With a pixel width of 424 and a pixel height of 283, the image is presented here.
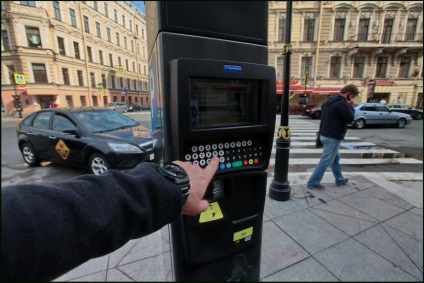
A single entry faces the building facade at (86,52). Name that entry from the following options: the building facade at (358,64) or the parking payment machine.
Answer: the building facade at (358,64)

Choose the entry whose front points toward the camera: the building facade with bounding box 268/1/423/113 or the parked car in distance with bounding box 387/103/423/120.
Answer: the building facade

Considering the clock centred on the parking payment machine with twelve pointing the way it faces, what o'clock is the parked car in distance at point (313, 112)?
The parked car in distance is roughly at 7 o'clock from the parking payment machine.

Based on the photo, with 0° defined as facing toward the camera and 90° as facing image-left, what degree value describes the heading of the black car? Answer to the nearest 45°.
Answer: approximately 315°

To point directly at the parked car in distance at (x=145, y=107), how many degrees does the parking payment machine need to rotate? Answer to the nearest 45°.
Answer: approximately 135° to its right

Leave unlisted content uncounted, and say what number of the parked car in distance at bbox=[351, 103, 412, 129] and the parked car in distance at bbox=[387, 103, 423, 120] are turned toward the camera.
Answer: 0

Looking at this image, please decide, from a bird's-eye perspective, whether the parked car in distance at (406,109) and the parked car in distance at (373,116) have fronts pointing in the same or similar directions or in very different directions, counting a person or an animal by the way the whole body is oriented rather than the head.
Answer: same or similar directions

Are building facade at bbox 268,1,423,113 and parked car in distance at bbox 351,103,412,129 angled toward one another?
no

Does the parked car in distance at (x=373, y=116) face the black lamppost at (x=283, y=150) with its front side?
no

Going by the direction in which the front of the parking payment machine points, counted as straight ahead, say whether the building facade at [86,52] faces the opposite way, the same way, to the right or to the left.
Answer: to the left

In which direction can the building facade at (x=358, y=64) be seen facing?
toward the camera

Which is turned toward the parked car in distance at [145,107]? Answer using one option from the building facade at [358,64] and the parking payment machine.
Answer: the building facade

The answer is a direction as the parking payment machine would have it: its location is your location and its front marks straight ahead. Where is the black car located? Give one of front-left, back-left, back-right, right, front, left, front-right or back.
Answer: back-right

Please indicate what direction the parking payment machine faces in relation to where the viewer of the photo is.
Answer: facing the viewer
